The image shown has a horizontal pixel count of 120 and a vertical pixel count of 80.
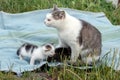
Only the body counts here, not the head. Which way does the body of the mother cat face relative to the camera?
to the viewer's left

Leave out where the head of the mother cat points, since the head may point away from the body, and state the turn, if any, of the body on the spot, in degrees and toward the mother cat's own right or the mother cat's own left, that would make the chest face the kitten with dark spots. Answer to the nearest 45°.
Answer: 0° — it already faces it
